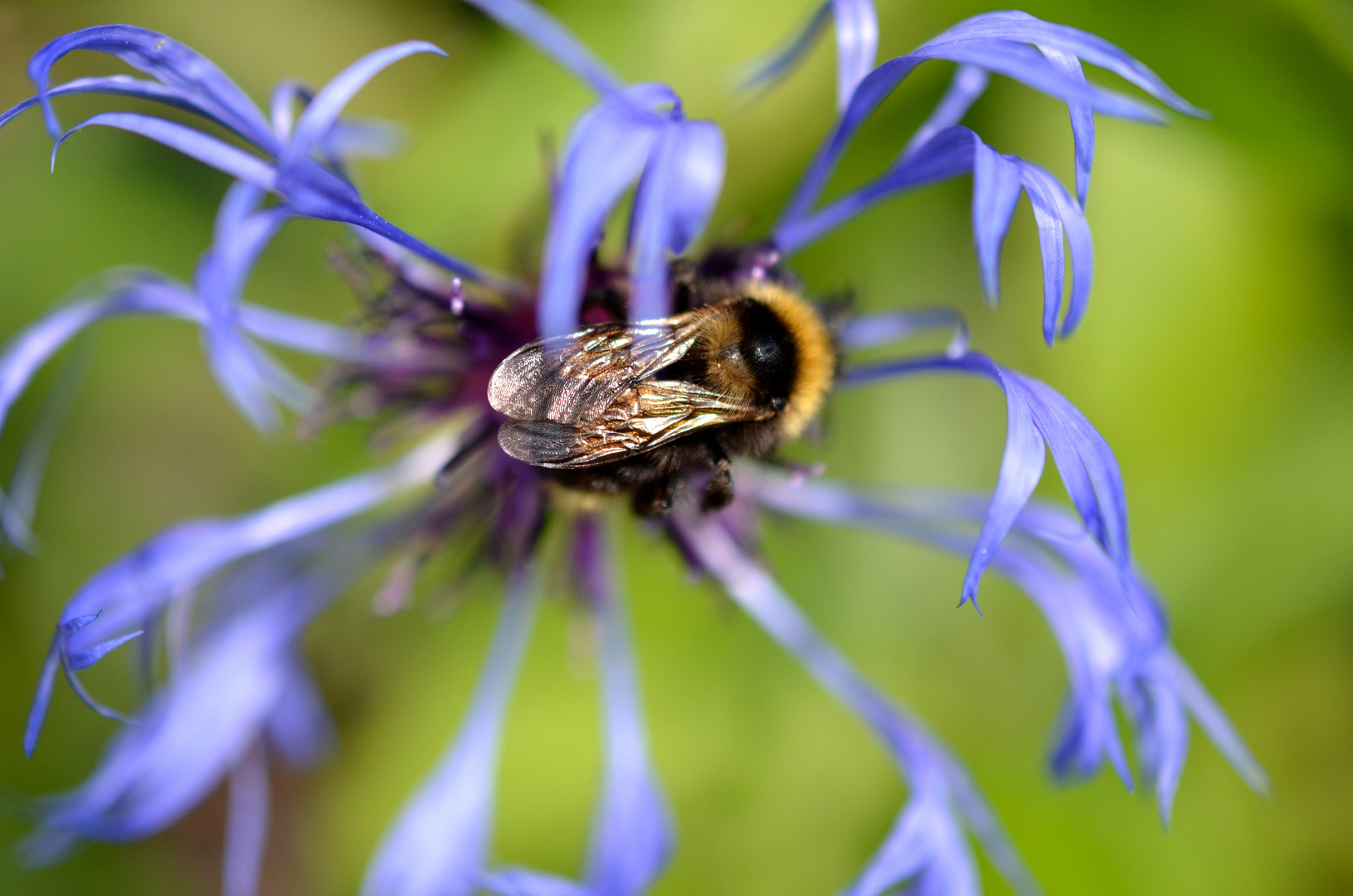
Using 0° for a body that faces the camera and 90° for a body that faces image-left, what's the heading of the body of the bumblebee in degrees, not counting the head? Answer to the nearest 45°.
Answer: approximately 270°
